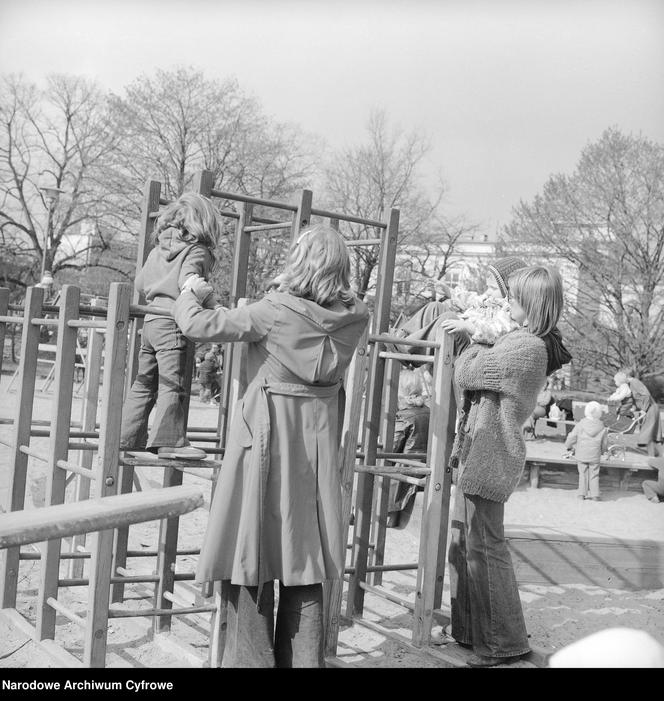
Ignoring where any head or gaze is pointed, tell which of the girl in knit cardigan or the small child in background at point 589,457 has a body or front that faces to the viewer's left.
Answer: the girl in knit cardigan

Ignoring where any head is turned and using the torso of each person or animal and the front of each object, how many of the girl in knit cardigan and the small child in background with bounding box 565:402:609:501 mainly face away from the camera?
1

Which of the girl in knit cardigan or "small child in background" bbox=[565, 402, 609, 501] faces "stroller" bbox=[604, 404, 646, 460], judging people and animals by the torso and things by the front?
the small child in background

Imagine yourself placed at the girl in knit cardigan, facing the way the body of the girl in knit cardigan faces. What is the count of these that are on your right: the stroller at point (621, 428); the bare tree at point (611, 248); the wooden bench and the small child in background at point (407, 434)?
4

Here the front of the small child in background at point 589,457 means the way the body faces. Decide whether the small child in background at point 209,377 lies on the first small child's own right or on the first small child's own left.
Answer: on the first small child's own left

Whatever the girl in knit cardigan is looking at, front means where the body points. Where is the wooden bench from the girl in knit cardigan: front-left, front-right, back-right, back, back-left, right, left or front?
right

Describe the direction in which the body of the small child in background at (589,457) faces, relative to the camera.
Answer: away from the camera

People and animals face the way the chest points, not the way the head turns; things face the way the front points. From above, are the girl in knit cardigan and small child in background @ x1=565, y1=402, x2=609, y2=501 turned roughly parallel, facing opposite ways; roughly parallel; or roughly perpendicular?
roughly perpendicular

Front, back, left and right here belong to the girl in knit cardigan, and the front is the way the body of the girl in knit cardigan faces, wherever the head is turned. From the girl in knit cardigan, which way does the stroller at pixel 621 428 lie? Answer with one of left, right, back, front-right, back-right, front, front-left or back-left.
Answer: right

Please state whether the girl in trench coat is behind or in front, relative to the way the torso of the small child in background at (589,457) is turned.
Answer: behind

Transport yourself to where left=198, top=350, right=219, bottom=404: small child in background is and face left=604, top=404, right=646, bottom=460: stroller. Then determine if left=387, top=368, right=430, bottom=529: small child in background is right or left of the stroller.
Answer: right

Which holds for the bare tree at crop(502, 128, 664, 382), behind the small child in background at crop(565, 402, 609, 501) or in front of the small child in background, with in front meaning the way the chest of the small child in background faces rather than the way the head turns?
in front

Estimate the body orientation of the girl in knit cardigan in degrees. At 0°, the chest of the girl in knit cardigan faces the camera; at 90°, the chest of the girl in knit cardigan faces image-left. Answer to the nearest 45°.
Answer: approximately 90°

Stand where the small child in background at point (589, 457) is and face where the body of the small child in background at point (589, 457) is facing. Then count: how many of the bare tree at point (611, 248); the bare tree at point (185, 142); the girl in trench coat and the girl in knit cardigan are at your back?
2
